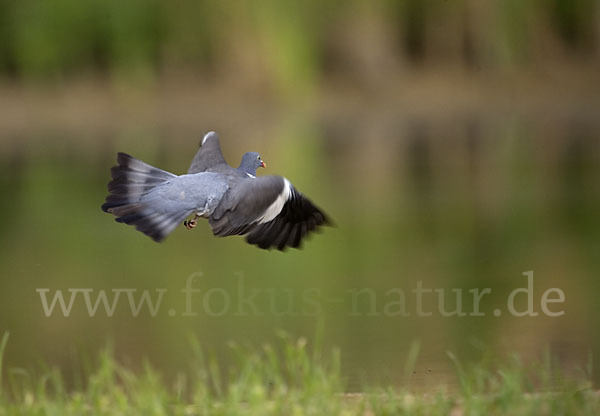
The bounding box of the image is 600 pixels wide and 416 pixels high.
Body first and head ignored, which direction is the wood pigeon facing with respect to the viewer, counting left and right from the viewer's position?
facing away from the viewer and to the right of the viewer
